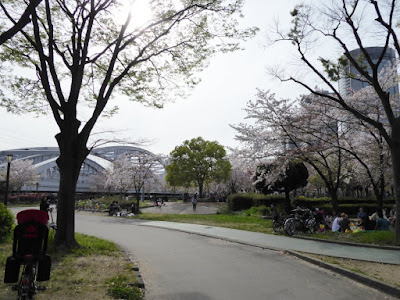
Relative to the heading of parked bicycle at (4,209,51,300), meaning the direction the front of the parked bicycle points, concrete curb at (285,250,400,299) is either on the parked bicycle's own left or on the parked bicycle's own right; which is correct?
on the parked bicycle's own right

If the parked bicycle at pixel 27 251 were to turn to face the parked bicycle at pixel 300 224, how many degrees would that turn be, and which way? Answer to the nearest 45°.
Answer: approximately 45° to its right

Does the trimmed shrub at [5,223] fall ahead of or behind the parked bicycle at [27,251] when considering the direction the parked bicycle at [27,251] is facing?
ahead

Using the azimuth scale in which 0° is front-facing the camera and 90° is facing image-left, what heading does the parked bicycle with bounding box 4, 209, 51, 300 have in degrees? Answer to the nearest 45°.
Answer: approximately 180°

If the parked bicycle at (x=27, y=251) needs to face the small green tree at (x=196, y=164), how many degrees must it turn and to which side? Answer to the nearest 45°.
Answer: approximately 45° to its right

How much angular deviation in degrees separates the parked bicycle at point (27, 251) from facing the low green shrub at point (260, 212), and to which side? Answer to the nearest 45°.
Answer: approximately 45° to its right

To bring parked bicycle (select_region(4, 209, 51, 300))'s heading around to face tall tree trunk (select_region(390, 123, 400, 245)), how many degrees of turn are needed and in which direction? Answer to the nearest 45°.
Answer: approximately 90° to its right

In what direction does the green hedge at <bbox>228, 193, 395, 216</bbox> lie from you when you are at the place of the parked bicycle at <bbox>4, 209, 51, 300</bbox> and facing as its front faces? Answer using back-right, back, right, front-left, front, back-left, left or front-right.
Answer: front-right

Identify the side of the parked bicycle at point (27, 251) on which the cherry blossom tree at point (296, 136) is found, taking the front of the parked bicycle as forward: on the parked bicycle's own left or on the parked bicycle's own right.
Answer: on the parked bicycle's own right

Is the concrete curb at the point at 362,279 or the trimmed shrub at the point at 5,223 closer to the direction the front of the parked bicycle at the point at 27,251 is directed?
the trimmed shrub

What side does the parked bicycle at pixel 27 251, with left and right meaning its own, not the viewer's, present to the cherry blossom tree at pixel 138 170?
front

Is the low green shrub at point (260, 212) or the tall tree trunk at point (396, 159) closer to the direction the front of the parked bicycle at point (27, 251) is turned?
the low green shrub
